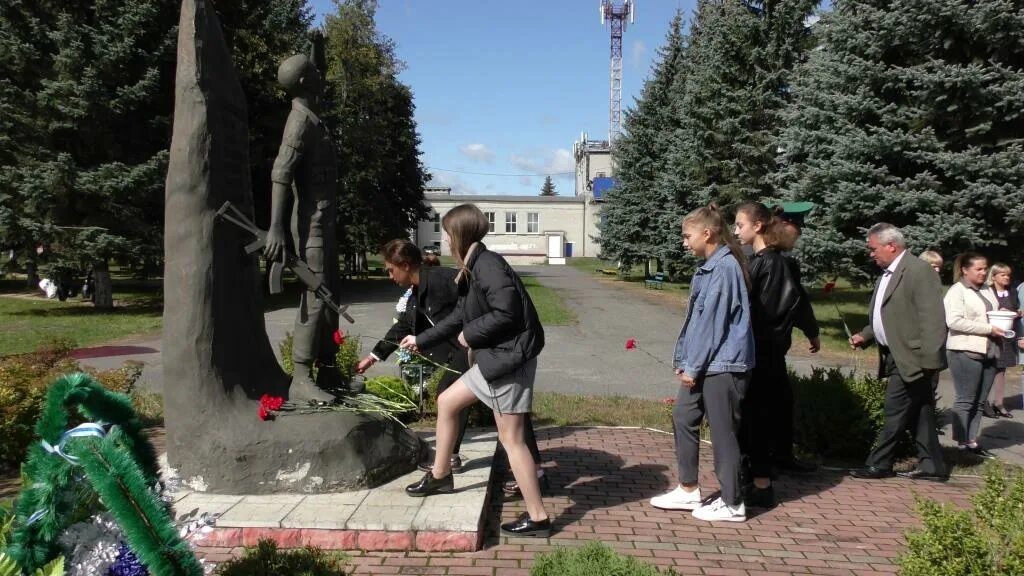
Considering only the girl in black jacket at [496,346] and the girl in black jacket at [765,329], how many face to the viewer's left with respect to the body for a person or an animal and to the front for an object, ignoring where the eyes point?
2

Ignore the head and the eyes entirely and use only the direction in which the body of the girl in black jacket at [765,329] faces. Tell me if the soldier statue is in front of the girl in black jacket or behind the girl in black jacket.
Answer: in front

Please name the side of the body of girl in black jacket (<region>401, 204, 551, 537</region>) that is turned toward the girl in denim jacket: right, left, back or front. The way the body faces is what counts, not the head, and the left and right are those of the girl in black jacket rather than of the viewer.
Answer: back

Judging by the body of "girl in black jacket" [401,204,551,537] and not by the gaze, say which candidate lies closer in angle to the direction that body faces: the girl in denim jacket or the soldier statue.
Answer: the soldier statue

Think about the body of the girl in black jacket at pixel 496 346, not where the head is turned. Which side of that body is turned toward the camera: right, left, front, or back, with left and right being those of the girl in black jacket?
left

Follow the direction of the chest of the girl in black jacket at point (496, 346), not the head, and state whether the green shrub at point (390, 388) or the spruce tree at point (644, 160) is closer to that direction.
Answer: the green shrub

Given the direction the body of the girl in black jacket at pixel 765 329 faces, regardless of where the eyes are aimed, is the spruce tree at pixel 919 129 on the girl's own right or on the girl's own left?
on the girl's own right

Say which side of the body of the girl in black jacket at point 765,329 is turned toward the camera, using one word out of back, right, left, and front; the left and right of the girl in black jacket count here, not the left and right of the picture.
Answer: left

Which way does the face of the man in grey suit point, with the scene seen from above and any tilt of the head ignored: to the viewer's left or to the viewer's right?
to the viewer's left

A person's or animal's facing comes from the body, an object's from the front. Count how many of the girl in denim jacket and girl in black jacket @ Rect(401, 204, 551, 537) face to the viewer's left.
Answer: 2

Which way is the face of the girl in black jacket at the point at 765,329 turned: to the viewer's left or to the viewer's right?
to the viewer's left

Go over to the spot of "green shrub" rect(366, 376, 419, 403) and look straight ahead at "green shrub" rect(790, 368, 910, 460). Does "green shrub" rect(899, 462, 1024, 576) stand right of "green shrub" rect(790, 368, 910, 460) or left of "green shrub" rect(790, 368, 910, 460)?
right

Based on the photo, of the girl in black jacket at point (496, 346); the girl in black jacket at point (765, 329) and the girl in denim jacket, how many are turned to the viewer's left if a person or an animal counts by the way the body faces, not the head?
3

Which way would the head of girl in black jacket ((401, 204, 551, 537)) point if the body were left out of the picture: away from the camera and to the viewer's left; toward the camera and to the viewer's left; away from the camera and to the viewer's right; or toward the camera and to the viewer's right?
away from the camera and to the viewer's left

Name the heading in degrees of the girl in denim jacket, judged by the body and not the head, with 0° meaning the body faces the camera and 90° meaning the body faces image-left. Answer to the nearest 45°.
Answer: approximately 90°

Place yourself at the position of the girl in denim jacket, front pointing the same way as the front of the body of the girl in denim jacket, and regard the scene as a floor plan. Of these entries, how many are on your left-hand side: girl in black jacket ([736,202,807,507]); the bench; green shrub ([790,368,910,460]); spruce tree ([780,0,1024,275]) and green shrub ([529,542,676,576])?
1

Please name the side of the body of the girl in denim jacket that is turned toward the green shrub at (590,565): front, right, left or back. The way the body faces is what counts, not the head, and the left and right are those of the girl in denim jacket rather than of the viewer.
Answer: left
